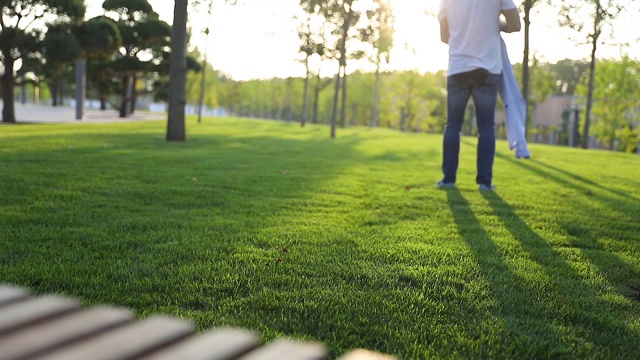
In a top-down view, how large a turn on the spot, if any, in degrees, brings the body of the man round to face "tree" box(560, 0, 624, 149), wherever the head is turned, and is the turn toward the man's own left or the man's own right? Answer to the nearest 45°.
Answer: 0° — they already face it

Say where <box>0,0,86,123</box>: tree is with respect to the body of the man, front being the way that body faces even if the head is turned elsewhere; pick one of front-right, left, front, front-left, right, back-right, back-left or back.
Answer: front-left

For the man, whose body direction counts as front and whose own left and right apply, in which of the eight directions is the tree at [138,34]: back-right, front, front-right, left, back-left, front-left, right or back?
front-left

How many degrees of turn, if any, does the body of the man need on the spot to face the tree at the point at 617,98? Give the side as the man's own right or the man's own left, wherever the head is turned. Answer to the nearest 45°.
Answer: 0° — they already face it

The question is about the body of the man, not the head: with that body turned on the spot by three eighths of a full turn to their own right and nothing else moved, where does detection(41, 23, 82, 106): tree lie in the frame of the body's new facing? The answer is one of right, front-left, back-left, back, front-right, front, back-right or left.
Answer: back

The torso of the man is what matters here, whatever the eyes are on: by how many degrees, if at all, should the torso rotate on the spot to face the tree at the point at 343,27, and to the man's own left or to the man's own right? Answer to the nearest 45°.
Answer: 0° — they already face it

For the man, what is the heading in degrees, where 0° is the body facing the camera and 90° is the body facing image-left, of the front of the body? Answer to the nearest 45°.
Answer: approximately 180°

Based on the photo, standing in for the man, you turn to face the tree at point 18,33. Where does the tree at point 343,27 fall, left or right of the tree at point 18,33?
right
